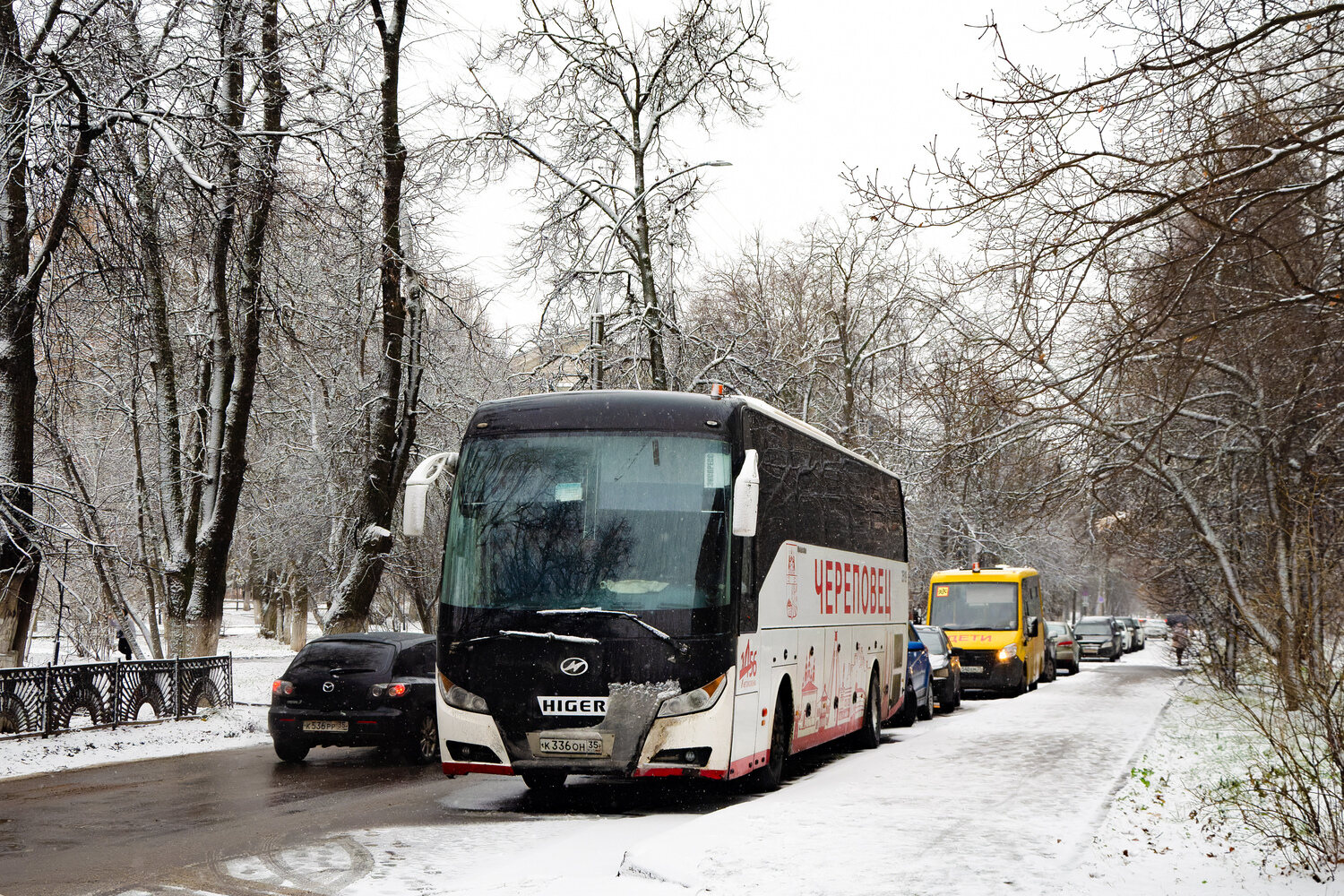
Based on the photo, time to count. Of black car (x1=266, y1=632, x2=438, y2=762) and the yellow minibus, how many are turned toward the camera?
1

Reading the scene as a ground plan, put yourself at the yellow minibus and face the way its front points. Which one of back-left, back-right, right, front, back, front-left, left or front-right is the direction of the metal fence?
front-right

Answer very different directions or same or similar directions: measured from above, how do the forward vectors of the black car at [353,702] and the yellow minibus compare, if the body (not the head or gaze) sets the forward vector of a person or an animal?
very different directions

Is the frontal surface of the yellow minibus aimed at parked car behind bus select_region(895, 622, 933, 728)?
yes

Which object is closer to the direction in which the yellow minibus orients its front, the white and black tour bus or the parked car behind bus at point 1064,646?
the white and black tour bus

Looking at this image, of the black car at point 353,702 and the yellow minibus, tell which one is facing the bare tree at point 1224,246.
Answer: the yellow minibus

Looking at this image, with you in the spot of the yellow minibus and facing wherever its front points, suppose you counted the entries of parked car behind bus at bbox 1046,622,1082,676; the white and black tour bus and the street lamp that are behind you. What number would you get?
1

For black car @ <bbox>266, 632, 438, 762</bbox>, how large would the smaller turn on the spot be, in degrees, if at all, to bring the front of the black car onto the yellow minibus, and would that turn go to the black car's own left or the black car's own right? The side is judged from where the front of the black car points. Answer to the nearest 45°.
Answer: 0° — it already faces it

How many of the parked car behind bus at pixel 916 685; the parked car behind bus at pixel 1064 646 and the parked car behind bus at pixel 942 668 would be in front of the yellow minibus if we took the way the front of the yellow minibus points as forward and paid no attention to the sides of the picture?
2

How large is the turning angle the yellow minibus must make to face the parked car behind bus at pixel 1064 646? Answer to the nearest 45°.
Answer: approximately 180°

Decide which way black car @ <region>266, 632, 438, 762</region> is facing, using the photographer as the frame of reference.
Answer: facing away from the viewer and to the right of the viewer

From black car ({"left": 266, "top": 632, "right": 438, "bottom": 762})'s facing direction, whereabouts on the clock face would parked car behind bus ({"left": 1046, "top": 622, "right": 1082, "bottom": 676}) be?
The parked car behind bus is roughly at 12 o'clock from the black car.
